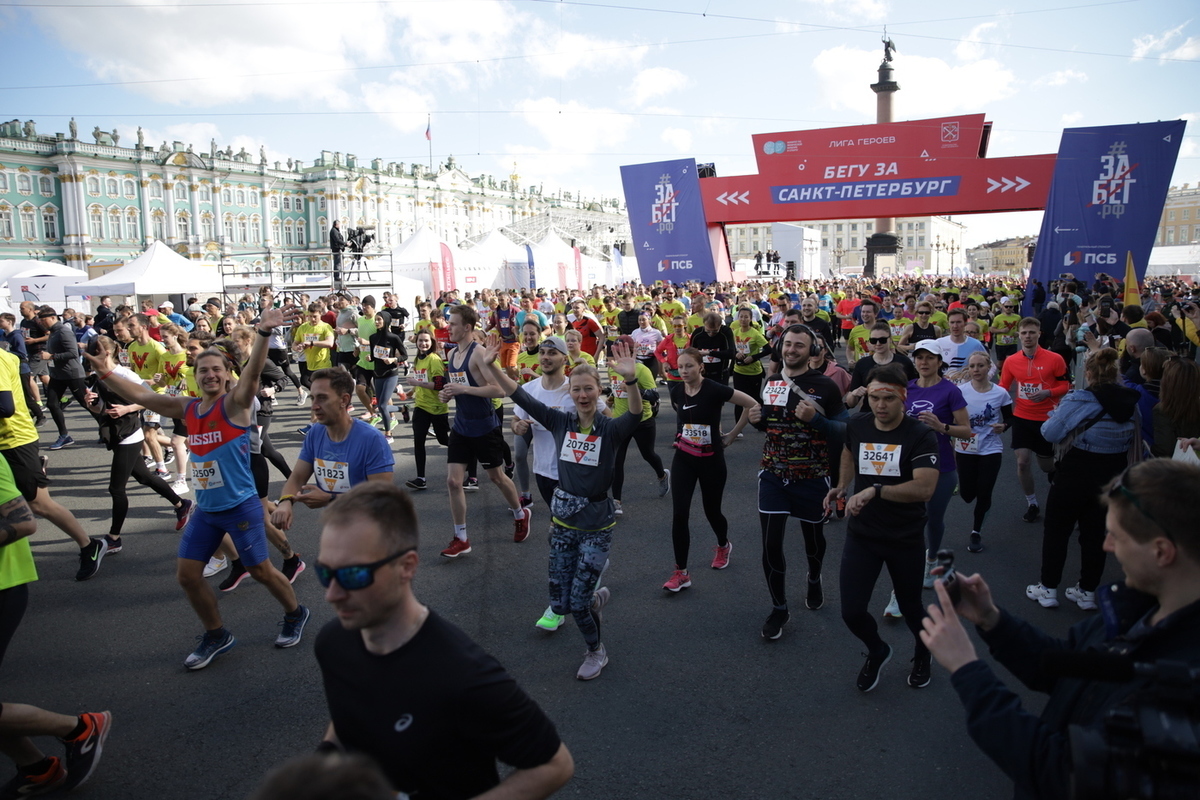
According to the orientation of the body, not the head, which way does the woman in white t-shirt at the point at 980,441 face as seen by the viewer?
toward the camera

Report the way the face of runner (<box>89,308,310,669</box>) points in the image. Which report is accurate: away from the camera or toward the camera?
toward the camera

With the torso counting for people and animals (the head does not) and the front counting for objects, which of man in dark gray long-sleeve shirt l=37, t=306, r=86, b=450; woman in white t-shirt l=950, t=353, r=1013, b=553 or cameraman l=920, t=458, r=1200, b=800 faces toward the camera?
the woman in white t-shirt

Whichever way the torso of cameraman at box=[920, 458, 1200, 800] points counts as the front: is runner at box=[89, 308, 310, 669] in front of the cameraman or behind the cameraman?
in front

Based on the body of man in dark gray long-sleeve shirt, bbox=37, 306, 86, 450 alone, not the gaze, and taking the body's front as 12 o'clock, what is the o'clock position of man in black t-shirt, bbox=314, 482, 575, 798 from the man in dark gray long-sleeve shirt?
The man in black t-shirt is roughly at 9 o'clock from the man in dark gray long-sleeve shirt.

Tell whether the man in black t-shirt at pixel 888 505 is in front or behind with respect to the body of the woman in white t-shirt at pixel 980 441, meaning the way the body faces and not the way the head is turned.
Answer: in front

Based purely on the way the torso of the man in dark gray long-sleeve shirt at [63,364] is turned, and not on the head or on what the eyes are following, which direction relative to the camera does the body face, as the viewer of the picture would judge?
to the viewer's left

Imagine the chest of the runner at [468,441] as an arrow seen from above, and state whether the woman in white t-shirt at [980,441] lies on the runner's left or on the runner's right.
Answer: on the runner's left

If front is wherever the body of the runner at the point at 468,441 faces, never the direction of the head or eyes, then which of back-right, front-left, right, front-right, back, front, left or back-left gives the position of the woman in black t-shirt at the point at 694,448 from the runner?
left

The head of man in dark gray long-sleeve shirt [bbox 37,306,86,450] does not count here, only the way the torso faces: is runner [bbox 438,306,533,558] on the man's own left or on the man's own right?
on the man's own left

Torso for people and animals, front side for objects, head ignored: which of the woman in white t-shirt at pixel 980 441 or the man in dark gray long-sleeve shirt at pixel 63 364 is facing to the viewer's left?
the man in dark gray long-sleeve shirt

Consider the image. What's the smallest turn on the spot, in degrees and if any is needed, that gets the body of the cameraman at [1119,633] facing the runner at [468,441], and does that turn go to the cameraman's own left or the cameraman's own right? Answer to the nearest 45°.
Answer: approximately 45° to the cameraman's own right

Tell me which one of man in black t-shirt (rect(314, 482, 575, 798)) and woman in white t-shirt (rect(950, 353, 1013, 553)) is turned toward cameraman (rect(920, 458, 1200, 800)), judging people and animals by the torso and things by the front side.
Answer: the woman in white t-shirt

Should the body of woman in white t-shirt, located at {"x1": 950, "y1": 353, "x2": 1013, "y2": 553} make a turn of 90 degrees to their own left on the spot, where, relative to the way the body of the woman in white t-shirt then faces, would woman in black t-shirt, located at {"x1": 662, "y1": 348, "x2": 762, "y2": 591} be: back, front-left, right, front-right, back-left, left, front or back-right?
back-right

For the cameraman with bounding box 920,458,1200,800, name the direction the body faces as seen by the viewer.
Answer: to the viewer's left

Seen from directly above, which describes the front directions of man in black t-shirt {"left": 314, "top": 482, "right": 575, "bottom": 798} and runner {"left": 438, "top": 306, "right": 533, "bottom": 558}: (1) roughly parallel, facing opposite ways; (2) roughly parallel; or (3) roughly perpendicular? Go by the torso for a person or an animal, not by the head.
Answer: roughly parallel

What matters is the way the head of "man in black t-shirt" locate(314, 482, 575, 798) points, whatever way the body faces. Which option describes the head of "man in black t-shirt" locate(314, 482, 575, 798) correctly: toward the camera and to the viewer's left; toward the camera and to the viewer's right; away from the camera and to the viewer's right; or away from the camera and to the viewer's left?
toward the camera and to the viewer's left

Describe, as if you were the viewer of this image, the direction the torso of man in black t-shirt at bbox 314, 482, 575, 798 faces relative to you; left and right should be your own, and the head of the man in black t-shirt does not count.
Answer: facing the viewer and to the left of the viewer

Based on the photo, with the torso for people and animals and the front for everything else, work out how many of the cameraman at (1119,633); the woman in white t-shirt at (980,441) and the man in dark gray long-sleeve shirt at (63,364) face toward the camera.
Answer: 1
